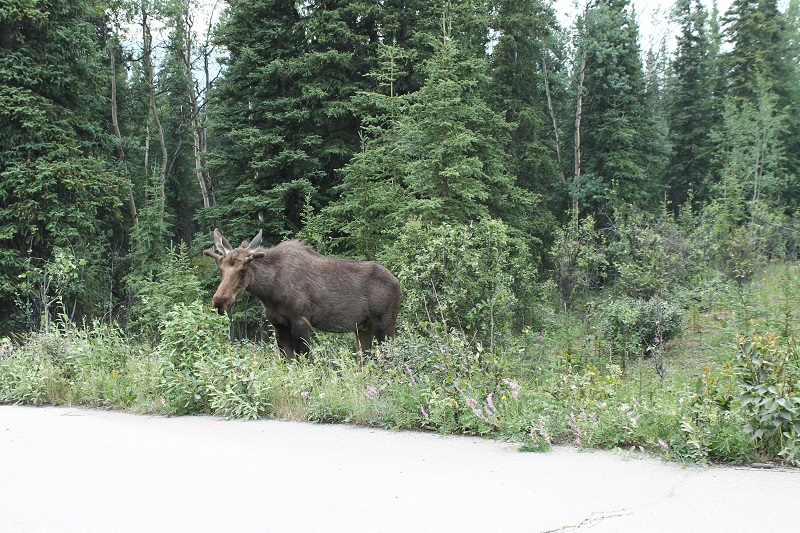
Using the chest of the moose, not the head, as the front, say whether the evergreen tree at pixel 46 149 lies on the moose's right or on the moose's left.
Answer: on the moose's right

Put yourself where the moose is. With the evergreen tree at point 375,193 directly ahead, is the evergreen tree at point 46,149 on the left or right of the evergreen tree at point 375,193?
left

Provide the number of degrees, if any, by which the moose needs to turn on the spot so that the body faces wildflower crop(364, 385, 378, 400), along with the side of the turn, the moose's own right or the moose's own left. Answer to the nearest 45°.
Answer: approximately 45° to the moose's own left

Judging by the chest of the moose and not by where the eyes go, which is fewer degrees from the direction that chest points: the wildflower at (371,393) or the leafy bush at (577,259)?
the wildflower

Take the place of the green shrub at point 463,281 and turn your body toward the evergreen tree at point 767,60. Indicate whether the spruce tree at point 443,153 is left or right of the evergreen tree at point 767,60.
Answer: left

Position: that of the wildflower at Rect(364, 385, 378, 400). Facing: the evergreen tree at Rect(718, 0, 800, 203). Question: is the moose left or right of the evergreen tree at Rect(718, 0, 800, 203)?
left

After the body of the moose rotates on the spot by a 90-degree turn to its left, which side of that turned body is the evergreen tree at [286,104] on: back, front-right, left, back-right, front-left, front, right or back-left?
back-left

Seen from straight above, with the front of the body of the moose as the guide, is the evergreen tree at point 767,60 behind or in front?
behind

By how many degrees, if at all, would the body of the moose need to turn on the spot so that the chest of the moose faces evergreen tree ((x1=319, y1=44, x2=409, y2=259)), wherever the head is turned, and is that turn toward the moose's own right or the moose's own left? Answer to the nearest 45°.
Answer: approximately 135° to the moose's own right

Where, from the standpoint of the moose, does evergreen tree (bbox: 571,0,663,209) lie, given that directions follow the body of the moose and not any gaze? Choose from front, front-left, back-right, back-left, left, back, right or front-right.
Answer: back

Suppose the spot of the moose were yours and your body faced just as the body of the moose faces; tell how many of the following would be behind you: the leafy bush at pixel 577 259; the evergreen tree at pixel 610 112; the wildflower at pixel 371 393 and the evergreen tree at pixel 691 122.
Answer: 3

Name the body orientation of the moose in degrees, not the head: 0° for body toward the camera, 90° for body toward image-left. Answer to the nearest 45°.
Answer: approximately 45°

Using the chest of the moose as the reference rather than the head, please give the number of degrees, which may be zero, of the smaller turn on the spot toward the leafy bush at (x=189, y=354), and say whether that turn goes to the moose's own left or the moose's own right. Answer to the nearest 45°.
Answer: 0° — it already faces it

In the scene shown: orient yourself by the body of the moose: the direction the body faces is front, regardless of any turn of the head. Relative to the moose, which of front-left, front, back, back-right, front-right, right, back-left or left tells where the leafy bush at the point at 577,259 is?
back

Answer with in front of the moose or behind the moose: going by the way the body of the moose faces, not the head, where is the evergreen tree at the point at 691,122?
behind

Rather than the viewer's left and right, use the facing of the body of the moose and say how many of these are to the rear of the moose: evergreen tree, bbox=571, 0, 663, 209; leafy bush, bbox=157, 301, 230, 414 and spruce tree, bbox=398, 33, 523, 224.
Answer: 2

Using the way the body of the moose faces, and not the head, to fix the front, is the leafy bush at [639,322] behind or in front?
behind
